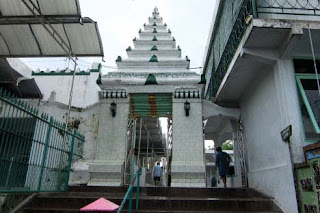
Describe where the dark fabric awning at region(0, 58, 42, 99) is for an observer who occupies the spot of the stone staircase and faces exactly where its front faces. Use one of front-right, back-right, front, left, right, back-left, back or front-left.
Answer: back-right

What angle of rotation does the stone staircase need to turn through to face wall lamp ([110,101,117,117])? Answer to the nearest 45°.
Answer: approximately 135° to its right

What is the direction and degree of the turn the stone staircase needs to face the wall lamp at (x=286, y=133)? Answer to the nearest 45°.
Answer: approximately 90° to its left

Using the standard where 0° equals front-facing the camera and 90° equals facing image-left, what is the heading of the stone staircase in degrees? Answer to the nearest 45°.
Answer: approximately 0°

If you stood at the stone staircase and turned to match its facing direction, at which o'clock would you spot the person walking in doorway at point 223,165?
The person walking in doorway is roughly at 7 o'clock from the stone staircase.
